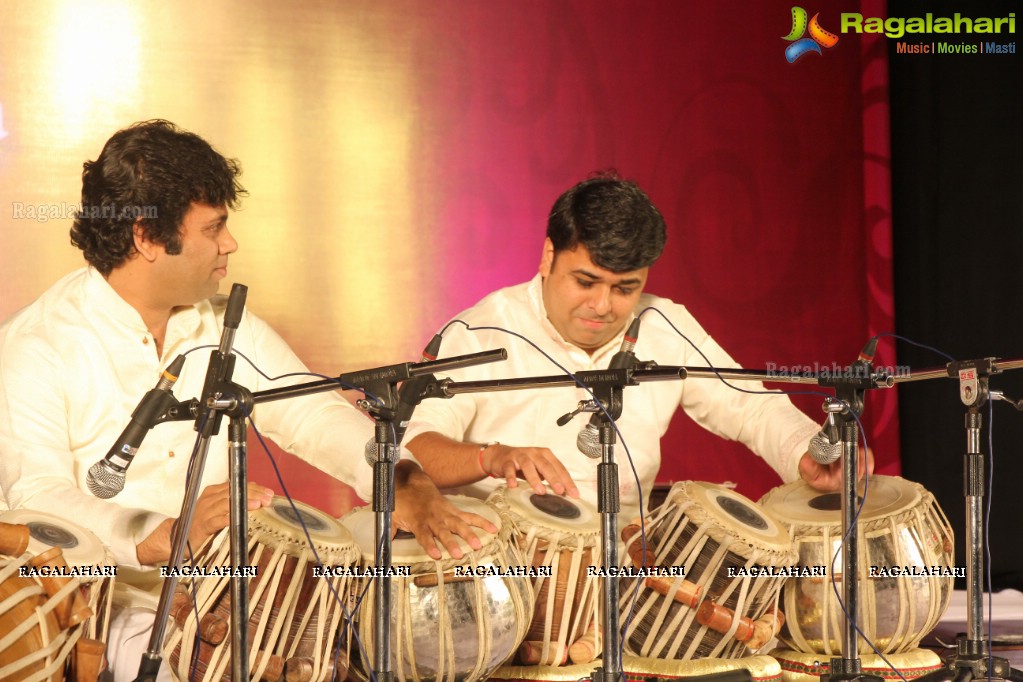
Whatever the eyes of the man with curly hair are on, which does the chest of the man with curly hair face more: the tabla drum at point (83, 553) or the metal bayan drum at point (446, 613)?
the metal bayan drum

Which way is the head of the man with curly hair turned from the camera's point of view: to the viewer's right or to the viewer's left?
to the viewer's right

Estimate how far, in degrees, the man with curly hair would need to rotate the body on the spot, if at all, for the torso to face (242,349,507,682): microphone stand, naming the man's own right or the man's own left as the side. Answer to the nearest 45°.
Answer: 0° — they already face it

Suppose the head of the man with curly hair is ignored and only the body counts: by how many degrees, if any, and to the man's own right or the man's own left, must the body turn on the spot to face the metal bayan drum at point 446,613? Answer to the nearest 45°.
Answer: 0° — they already face it

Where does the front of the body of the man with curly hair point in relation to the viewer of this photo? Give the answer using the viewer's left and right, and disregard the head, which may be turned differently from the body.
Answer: facing the viewer and to the right of the viewer

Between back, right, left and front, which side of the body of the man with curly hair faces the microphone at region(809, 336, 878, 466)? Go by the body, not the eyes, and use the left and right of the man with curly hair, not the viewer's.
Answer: front

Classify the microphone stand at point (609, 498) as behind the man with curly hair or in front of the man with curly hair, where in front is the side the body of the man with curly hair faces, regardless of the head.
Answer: in front

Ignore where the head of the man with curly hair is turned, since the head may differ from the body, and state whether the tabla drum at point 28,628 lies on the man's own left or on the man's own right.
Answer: on the man's own right

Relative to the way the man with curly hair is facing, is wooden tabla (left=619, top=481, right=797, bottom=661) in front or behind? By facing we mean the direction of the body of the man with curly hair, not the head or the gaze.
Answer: in front
